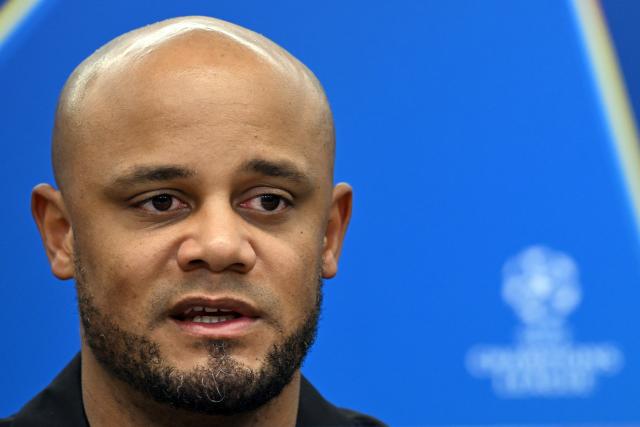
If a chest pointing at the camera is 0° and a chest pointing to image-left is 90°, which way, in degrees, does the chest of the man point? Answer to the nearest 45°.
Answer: approximately 0°

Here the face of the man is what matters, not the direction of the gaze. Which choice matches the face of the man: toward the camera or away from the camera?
toward the camera
